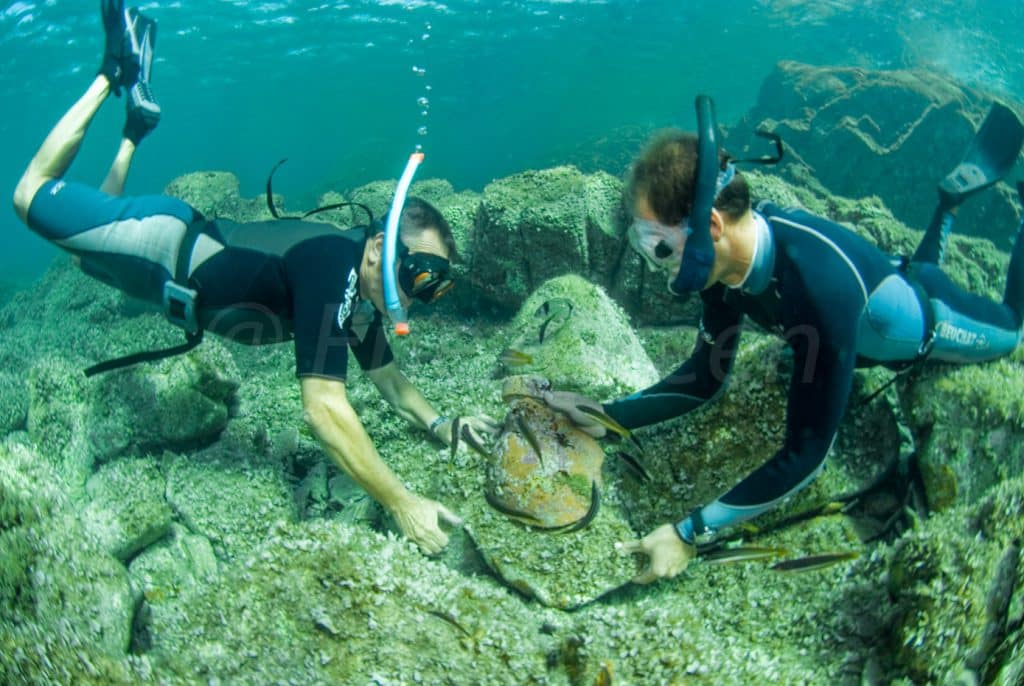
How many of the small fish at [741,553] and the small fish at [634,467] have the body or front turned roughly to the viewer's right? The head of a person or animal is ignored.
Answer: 0

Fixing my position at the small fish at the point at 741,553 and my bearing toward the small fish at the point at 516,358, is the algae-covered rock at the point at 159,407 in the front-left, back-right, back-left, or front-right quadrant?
front-left

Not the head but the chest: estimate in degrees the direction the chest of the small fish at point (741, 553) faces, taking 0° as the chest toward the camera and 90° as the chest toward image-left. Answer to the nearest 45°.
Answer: approximately 90°

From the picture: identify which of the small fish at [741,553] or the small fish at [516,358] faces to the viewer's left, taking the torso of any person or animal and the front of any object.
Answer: the small fish at [741,553]

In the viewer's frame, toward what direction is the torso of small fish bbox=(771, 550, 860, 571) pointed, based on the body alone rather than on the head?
to the viewer's left

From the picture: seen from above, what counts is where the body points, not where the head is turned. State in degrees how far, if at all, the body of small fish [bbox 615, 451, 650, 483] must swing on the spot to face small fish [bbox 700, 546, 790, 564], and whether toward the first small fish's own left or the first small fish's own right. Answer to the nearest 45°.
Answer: approximately 135° to the first small fish's own left

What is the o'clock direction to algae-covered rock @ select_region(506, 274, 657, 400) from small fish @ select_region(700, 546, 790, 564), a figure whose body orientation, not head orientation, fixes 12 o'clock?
The algae-covered rock is roughly at 2 o'clock from the small fish.

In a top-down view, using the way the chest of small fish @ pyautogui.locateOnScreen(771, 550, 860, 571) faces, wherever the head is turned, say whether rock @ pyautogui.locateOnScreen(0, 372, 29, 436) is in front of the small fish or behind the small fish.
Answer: in front

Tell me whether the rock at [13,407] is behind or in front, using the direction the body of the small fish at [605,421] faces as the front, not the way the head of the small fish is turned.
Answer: in front

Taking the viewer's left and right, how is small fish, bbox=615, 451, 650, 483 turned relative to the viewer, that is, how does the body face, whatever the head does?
facing to the left of the viewer

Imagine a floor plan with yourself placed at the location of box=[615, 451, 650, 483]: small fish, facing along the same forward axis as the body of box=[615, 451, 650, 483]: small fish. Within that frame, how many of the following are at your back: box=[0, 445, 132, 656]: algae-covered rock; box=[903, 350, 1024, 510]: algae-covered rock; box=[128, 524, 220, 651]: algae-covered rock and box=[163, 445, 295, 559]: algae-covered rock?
1
